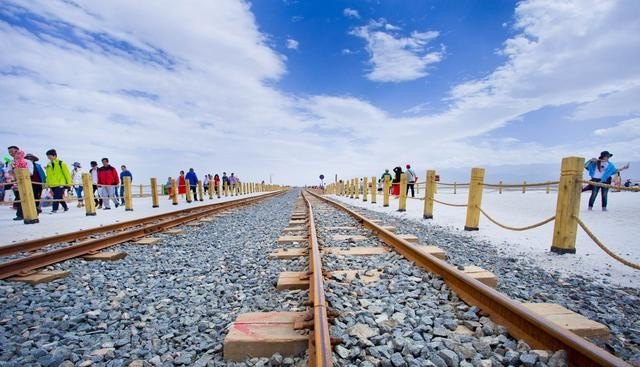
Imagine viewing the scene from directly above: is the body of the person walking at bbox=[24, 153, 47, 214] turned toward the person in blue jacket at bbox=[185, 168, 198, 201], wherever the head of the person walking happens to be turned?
no

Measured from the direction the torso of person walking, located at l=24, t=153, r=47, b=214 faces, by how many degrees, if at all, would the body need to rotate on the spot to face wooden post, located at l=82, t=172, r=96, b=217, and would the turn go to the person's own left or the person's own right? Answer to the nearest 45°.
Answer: approximately 135° to the person's own left

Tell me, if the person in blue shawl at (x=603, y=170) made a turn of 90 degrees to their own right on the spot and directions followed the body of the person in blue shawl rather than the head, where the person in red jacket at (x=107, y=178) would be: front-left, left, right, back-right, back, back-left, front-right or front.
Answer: front-left

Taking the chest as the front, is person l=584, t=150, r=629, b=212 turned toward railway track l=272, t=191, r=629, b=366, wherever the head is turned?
yes

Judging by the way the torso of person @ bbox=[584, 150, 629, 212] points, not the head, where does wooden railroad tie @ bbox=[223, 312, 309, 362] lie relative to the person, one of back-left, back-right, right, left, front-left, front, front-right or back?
front

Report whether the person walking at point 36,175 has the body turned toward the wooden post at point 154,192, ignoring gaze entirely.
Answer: no

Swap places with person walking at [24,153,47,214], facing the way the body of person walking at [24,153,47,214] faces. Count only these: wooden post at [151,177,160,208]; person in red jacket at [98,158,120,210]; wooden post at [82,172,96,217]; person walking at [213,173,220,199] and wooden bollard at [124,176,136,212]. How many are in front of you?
0

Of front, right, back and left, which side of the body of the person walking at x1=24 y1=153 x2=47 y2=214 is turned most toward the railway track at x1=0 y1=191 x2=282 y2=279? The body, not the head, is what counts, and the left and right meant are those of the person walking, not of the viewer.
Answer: left

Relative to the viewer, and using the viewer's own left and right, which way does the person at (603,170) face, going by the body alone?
facing the viewer

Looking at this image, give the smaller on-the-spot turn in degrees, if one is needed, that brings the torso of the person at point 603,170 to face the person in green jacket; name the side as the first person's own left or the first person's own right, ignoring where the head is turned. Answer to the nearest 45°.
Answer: approximately 45° to the first person's own right

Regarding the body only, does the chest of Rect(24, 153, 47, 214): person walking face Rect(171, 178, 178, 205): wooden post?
no

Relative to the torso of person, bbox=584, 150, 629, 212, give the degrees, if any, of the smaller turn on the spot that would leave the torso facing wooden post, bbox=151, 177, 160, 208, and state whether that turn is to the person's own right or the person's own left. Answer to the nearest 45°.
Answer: approximately 45° to the person's own right

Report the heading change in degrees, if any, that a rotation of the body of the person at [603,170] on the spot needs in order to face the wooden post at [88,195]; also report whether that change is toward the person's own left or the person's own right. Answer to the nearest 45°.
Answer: approximately 45° to the person's own right
